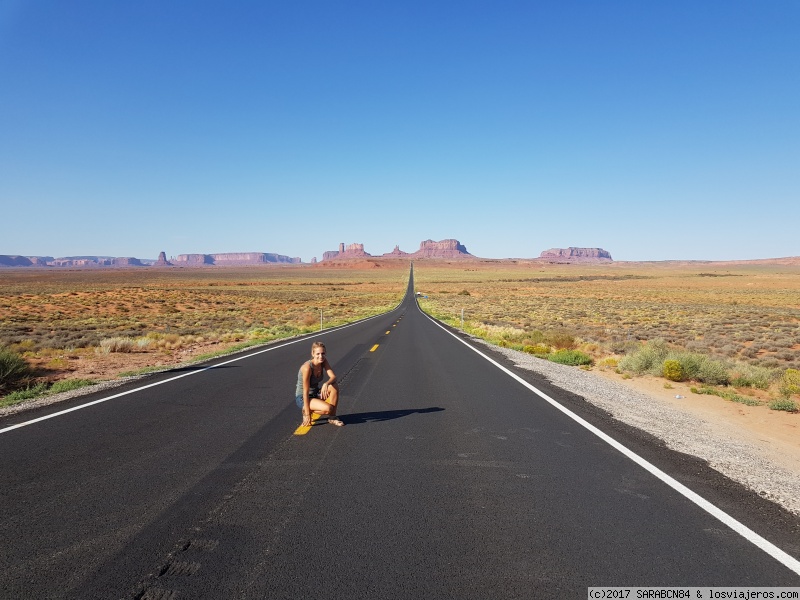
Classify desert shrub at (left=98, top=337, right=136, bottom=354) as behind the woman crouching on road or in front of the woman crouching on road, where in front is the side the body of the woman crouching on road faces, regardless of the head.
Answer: behind

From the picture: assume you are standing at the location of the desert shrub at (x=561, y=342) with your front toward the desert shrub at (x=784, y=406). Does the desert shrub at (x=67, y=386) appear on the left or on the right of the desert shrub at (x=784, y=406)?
right

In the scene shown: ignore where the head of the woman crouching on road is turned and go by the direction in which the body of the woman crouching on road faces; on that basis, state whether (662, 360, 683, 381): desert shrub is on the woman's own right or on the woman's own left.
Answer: on the woman's own left

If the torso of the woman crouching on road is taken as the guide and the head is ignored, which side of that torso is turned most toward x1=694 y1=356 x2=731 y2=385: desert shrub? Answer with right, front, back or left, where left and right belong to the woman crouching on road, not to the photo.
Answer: left

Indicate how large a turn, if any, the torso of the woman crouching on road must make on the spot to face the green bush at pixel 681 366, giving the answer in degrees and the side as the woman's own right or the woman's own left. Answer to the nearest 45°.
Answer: approximately 90° to the woman's own left

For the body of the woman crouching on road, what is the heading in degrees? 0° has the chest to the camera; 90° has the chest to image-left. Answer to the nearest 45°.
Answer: approximately 315°

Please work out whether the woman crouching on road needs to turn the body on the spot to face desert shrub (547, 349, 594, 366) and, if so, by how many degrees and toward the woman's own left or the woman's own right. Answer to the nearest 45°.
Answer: approximately 90° to the woman's own left

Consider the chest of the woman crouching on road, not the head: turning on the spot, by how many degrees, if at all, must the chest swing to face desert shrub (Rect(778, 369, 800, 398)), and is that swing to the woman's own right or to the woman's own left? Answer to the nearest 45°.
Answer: approximately 45° to the woman's own left

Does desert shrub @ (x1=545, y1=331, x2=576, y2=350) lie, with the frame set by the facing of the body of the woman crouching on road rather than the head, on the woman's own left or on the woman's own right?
on the woman's own left
